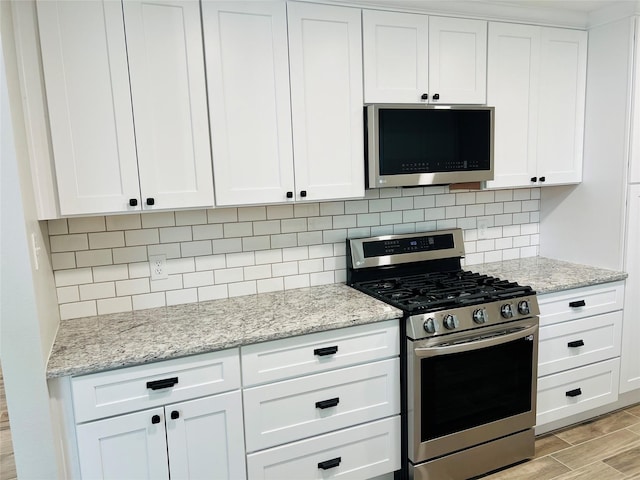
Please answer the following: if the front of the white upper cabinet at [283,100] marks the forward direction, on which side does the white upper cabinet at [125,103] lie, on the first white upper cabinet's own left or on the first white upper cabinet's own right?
on the first white upper cabinet's own right

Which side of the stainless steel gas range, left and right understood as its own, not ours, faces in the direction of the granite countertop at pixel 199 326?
right

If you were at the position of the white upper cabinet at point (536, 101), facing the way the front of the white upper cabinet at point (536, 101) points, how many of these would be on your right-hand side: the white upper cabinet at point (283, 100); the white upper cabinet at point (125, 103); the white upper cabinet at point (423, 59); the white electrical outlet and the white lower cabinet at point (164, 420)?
5

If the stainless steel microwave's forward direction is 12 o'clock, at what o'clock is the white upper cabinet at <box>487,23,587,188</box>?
The white upper cabinet is roughly at 9 o'clock from the stainless steel microwave.

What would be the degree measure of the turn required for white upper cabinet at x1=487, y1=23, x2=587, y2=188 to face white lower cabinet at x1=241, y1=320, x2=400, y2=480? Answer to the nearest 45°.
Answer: approximately 90° to its right

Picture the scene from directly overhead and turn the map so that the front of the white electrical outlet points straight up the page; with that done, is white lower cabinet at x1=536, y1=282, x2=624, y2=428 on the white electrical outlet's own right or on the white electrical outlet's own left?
on the white electrical outlet's own left
